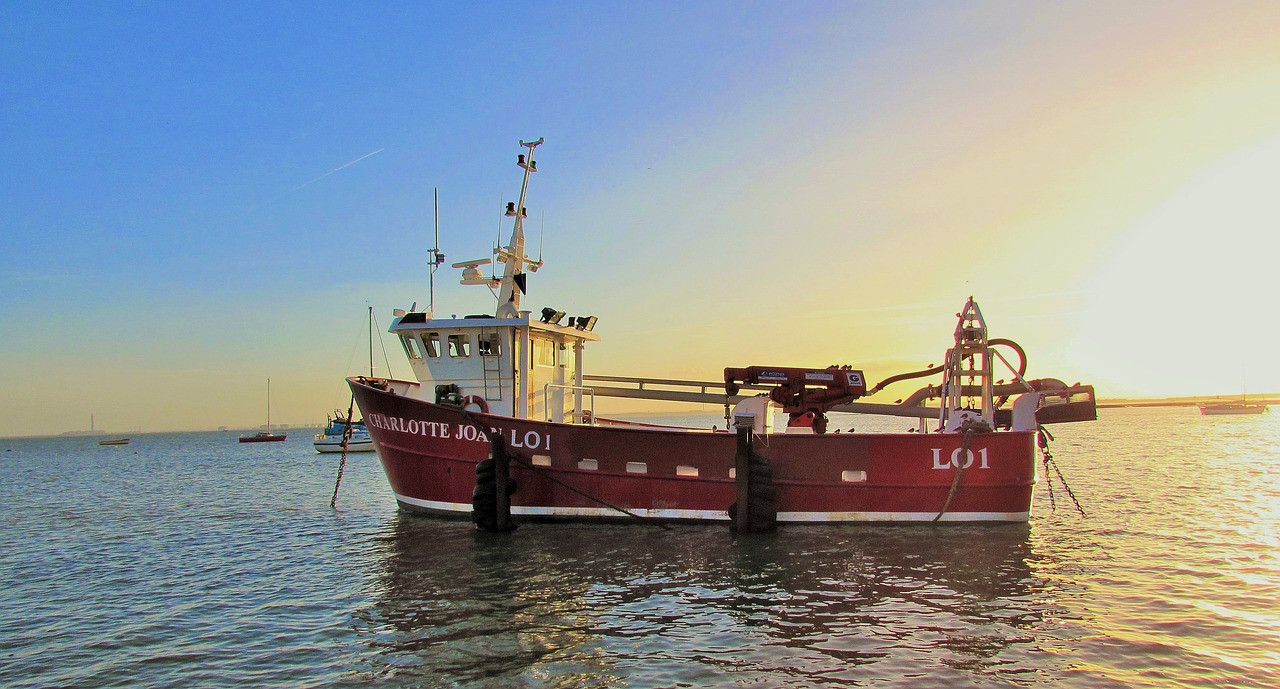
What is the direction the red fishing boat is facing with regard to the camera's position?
facing to the left of the viewer
